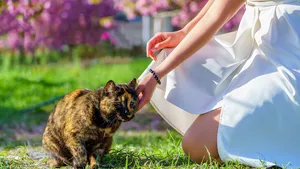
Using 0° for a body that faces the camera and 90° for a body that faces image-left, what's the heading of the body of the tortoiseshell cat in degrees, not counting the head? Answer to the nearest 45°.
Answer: approximately 315°

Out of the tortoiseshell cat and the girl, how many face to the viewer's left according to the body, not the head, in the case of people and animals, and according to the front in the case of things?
1

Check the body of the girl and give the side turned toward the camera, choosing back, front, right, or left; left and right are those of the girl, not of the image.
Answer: left

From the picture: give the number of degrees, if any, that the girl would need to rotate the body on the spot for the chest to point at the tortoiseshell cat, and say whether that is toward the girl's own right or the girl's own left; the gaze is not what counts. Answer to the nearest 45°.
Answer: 0° — they already face it

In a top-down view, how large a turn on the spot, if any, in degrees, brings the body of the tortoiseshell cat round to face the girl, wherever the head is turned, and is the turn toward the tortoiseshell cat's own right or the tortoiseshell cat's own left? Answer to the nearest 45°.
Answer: approximately 45° to the tortoiseshell cat's own left
